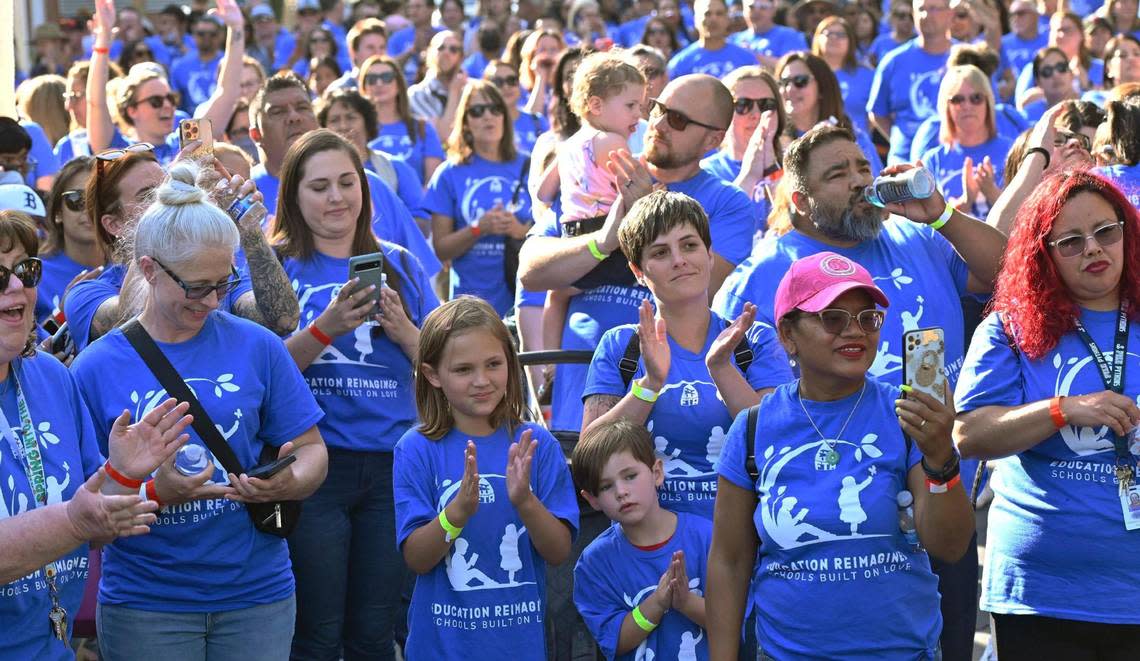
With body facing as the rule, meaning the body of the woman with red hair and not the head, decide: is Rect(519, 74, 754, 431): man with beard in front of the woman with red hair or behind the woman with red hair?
behind

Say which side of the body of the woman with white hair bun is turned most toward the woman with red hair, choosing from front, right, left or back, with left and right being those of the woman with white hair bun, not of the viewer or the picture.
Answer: left

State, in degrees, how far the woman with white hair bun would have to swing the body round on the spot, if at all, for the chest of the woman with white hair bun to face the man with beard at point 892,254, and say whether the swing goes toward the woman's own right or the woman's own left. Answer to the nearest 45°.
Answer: approximately 90° to the woman's own left

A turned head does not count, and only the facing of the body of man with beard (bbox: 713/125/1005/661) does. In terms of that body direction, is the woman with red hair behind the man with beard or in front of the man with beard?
in front

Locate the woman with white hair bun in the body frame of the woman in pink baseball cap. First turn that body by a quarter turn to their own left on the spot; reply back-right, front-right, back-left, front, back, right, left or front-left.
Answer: back

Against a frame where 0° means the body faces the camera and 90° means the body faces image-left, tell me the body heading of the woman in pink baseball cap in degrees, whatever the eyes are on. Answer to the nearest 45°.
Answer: approximately 0°
